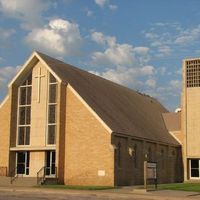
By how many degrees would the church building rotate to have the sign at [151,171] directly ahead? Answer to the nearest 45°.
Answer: approximately 90° to its left

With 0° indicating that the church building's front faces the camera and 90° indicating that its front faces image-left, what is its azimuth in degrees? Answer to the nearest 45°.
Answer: approximately 45°
